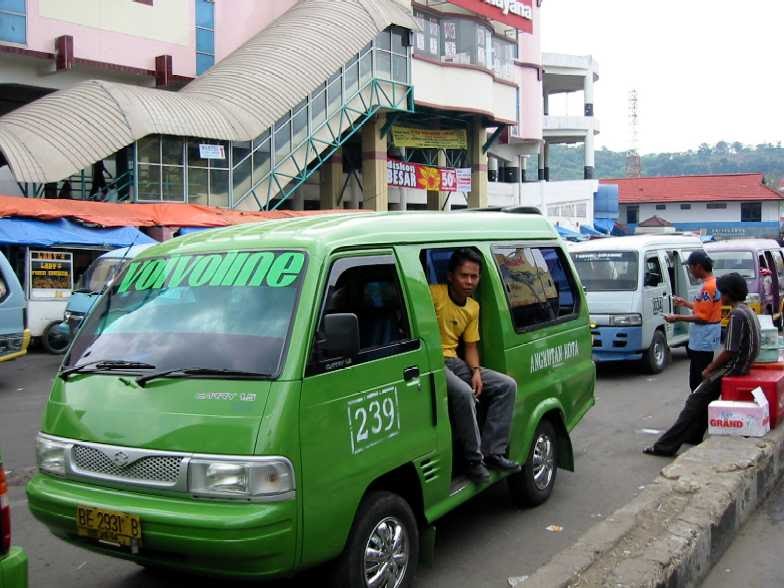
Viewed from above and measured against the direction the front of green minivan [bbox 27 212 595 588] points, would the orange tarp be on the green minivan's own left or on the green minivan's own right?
on the green minivan's own right

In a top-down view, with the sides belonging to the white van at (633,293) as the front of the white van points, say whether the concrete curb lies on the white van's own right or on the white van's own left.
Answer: on the white van's own left

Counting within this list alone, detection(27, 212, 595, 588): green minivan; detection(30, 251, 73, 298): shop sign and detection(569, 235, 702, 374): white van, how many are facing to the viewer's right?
0

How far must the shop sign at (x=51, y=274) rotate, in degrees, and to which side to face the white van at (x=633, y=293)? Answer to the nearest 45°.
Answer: approximately 45° to its left

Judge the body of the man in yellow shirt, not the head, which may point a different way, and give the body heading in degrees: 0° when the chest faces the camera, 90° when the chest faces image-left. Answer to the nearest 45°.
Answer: approximately 315°

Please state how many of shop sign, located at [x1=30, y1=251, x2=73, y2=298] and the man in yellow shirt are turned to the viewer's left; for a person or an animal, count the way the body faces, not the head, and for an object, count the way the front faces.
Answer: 0

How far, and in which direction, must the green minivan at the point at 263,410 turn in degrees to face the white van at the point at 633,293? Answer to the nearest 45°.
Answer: approximately 180°

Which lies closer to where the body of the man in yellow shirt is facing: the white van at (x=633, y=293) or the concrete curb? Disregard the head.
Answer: the concrete curb

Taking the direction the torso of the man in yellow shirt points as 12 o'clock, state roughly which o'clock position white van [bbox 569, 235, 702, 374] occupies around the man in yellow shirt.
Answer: The white van is roughly at 8 o'clock from the man in yellow shirt.

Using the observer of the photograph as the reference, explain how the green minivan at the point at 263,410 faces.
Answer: facing the viewer and to the left of the viewer

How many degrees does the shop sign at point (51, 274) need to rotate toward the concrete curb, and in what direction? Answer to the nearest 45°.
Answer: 0° — it already faces it

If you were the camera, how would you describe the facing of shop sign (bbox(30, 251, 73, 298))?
facing the viewer

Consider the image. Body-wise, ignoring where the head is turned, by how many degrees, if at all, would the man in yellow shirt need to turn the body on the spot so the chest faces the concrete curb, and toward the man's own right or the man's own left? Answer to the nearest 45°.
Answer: approximately 45° to the man's own left

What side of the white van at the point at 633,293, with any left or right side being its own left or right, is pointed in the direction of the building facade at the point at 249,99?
right
